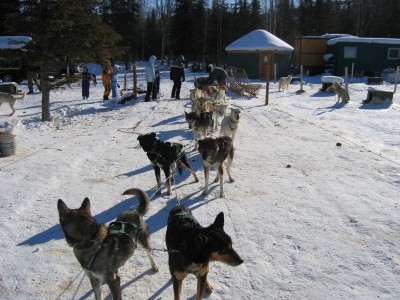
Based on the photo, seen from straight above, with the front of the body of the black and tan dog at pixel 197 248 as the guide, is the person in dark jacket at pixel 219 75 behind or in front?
behind
